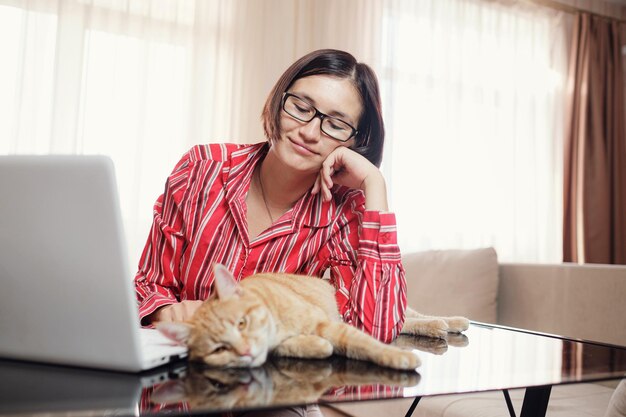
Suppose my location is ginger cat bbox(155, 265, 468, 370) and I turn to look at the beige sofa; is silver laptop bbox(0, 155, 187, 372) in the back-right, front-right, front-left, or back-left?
back-left

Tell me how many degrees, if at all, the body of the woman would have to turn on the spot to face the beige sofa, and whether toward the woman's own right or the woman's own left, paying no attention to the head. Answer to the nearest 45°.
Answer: approximately 135° to the woman's own left

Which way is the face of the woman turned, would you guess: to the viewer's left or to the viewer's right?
to the viewer's left

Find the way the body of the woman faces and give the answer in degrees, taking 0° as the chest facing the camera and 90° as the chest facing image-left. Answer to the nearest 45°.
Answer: approximately 0°

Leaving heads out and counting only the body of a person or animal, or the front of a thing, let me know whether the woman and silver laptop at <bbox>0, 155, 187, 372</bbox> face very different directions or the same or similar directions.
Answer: very different directions

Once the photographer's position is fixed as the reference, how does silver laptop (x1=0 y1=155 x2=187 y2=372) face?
facing away from the viewer and to the right of the viewer

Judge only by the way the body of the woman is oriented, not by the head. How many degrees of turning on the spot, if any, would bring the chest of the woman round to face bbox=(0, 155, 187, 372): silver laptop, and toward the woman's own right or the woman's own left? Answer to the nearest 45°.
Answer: approximately 45° to the woman's own right

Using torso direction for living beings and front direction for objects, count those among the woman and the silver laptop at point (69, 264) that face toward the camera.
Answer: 1
